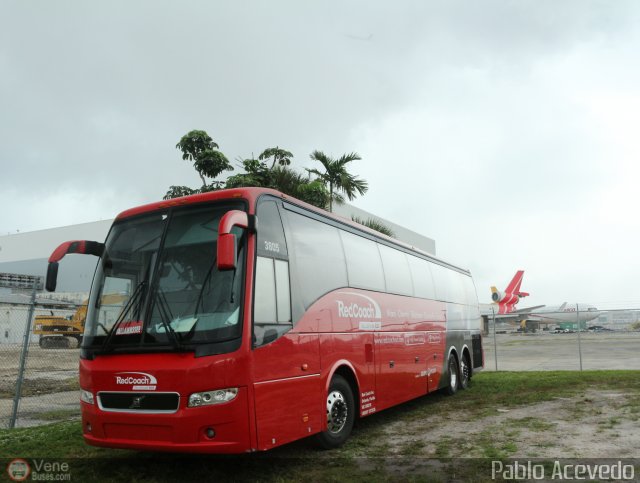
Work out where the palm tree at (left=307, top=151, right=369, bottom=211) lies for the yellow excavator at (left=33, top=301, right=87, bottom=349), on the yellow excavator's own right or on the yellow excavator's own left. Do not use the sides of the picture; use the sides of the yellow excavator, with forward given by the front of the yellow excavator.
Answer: on the yellow excavator's own right

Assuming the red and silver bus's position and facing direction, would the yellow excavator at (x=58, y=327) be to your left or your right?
on your right

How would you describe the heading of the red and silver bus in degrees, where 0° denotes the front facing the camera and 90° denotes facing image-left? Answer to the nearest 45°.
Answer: approximately 45°

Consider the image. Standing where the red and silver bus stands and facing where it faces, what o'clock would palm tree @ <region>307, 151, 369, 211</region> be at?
The palm tree is roughly at 5 o'clock from the red and silver bus.
